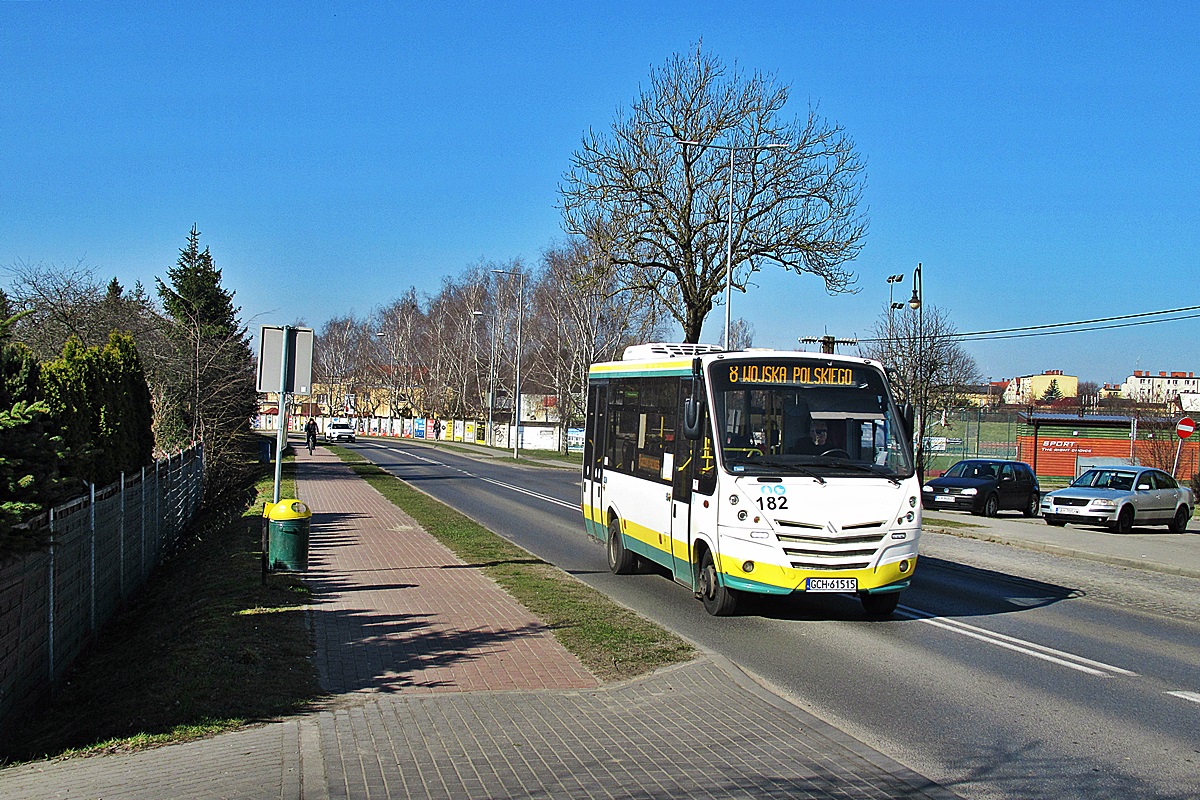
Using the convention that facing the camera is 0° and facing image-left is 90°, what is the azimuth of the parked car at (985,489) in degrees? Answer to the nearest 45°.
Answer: approximately 45°

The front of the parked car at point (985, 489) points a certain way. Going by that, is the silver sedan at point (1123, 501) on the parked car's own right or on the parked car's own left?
on the parked car's own left

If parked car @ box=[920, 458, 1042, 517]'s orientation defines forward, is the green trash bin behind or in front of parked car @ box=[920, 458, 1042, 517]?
in front

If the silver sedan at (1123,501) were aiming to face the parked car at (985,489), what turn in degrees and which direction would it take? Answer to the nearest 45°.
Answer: approximately 90° to its right

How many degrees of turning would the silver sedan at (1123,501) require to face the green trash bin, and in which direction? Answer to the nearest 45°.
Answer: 0° — it already faces it

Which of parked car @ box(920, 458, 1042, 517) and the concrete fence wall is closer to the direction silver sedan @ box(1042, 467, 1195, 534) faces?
the concrete fence wall

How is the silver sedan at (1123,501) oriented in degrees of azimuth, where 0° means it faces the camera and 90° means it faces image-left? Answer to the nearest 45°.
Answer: approximately 45°

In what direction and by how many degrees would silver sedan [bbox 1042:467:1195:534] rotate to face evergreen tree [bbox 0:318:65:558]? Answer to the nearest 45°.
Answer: approximately 45° to its left

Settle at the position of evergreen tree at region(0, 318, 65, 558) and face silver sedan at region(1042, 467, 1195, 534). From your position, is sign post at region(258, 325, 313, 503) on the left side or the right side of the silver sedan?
left

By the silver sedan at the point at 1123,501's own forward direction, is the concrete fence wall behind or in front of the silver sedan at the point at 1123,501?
in front

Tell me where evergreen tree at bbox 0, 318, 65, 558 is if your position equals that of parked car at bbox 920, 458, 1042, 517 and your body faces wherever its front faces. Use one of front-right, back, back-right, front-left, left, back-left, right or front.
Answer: front-left
